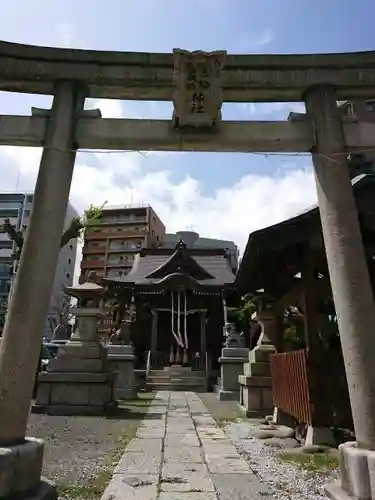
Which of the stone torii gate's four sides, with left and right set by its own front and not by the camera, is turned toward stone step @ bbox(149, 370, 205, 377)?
back

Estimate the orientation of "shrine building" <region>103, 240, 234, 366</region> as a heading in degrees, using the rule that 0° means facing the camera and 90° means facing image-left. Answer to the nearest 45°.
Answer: approximately 0°

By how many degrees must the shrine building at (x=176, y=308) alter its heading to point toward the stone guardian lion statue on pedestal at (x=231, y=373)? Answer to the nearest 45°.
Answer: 0° — it already faces it

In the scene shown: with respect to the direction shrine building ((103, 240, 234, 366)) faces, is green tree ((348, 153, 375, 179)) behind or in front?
in front

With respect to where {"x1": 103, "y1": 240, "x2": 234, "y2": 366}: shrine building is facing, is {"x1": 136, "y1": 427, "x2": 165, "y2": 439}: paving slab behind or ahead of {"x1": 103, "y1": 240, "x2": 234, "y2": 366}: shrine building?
ahead

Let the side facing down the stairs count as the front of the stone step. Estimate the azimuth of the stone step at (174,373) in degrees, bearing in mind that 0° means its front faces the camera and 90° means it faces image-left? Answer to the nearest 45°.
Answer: approximately 0°

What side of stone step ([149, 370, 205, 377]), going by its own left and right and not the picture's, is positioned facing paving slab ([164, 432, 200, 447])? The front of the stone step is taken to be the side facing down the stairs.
front

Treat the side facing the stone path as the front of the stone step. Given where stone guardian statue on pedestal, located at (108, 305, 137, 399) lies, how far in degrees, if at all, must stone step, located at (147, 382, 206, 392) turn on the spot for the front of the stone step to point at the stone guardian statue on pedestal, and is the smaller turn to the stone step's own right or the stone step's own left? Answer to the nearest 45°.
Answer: approximately 45° to the stone step's own right

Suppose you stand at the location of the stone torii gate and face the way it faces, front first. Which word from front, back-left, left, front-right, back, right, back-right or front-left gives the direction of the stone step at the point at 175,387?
back

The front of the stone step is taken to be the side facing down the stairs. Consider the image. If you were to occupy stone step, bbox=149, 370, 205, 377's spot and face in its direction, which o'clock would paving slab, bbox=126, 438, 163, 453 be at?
The paving slab is roughly at 12 o'clock from the stone step.
